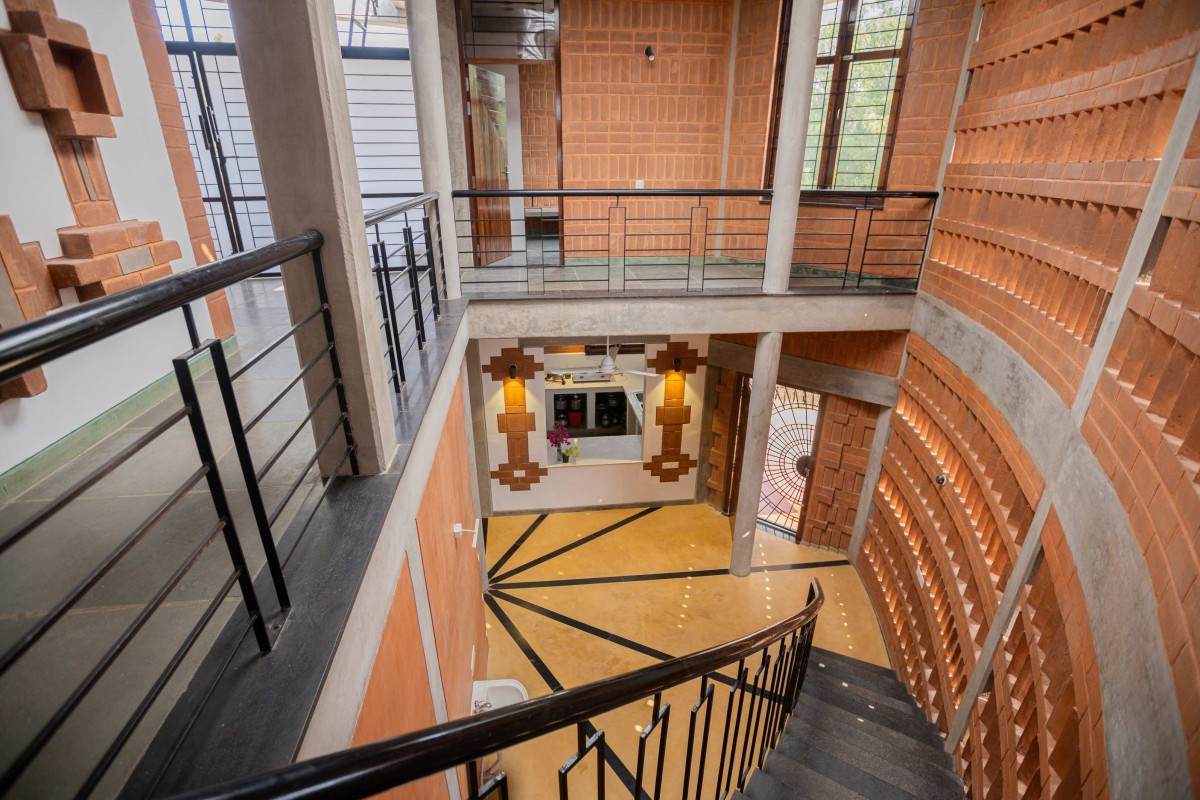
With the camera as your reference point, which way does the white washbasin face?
facing to the right of the viewer

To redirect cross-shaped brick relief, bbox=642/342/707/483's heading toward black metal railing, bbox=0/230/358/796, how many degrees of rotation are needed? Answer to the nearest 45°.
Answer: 0° — it already faces it

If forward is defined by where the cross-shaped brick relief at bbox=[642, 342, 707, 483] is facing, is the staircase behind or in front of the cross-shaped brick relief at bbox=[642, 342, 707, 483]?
in front

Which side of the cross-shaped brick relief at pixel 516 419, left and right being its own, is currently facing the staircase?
front

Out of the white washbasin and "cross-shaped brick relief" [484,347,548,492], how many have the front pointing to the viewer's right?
1

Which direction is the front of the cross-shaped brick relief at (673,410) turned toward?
toward the camera

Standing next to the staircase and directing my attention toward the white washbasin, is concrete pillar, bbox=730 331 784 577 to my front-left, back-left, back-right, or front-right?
front-right

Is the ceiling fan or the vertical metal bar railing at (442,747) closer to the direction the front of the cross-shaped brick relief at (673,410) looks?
the vertical metal bar railing

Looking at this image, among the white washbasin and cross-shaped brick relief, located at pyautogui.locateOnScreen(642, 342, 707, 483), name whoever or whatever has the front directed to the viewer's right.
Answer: the white washbasin
